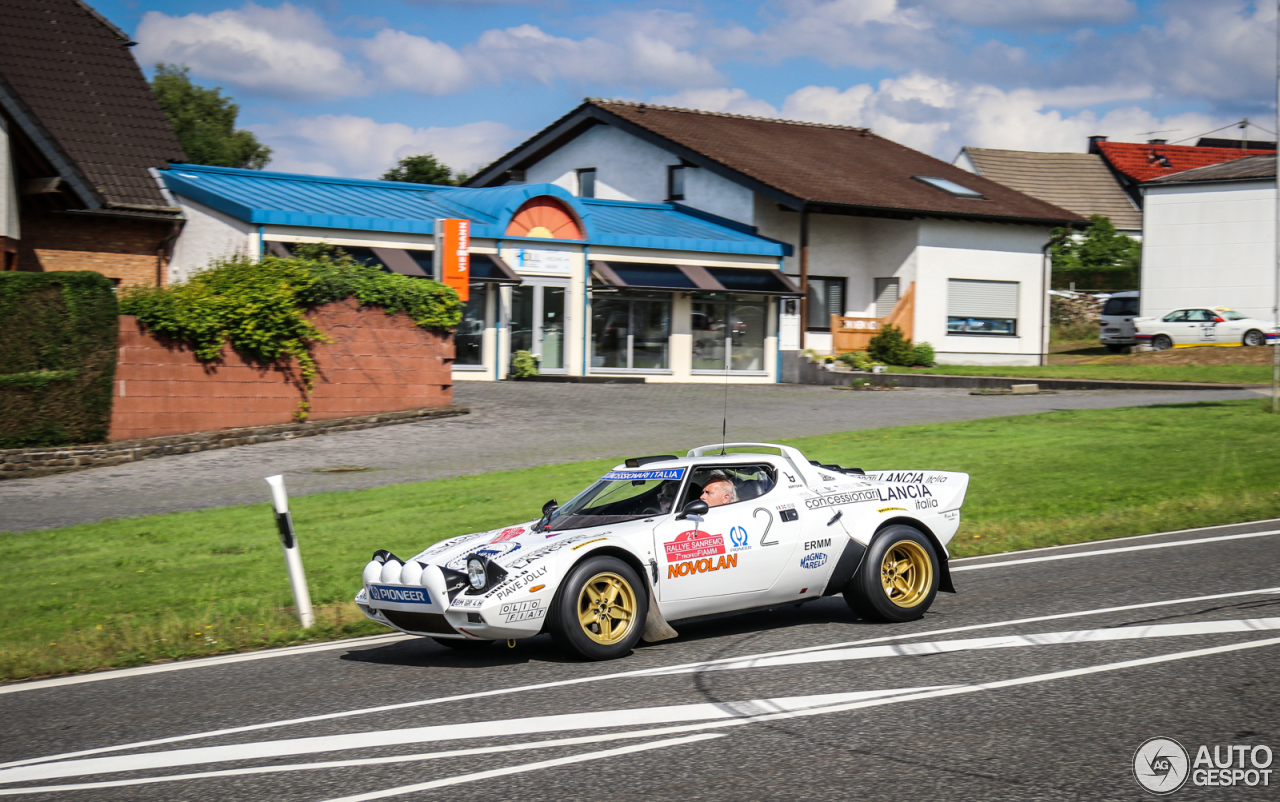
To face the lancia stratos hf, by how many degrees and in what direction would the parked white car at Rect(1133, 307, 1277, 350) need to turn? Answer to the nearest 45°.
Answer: approximately 90° to its right

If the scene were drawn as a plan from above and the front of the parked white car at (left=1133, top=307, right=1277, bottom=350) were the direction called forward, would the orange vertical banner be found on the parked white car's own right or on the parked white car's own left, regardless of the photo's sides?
on the parked white car's own right

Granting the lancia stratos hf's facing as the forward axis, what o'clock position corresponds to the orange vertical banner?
The orange vertical banner is roughly at 4 o'clock from the lancia stratos hf.

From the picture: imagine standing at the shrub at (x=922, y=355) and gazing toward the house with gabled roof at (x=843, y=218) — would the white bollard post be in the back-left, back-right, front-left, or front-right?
back-left

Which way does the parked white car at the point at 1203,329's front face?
to the viewer's right

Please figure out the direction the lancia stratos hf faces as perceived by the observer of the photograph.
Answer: facing the viewer and to the left of the viewer

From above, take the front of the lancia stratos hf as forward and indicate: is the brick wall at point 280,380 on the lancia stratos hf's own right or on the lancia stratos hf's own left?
on the lancia stratos hf's own right

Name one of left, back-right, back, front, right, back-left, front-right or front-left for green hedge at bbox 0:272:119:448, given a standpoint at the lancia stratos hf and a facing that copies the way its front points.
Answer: right

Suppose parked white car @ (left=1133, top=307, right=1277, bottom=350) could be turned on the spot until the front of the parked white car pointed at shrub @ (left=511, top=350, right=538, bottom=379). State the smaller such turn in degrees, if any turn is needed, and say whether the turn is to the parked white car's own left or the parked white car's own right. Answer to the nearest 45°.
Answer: approximately 135° to the parked white car's own right

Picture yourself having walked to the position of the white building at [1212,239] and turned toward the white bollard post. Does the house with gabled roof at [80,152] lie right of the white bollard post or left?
right

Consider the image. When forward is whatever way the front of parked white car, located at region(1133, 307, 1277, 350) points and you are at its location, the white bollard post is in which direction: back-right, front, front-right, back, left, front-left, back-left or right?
right

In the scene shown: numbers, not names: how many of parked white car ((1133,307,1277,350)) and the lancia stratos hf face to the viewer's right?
1
